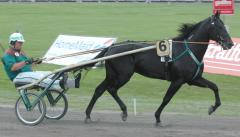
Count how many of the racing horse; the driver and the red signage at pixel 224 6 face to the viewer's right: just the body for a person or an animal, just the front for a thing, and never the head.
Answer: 2

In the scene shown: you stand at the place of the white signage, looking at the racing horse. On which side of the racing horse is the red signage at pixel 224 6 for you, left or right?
left

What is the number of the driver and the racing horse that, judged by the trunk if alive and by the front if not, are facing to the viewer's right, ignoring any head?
2

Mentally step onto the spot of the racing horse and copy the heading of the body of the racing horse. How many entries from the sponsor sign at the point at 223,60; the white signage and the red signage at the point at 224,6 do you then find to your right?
0

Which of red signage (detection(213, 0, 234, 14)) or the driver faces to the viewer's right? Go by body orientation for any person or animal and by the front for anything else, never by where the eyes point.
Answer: the driver

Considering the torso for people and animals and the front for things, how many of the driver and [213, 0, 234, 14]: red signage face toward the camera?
1

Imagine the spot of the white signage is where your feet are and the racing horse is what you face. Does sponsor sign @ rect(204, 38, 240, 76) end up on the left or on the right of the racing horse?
left

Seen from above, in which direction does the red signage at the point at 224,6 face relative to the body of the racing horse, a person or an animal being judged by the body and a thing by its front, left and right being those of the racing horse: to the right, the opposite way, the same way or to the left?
to the right

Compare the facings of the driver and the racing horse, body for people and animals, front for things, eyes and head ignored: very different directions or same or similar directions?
same or similar directions

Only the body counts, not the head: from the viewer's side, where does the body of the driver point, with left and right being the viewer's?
facing to the right of the viewer

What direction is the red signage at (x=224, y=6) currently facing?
toward the camera

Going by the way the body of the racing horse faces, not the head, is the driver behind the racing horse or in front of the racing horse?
behind

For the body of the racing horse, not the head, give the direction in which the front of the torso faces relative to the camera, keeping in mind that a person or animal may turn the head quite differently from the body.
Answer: to the viewer's right

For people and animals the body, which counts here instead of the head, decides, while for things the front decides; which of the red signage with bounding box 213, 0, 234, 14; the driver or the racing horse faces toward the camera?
the red signage
